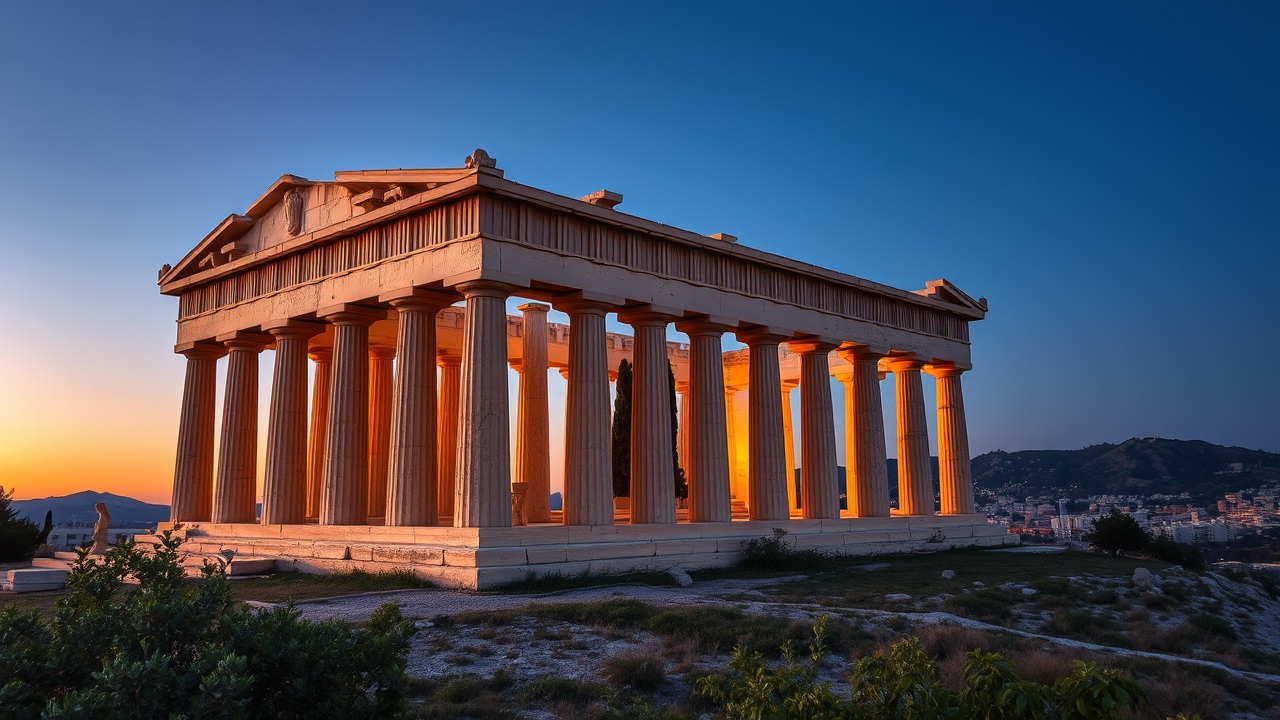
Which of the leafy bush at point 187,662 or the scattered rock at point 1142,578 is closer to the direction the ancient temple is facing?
the leafy bush

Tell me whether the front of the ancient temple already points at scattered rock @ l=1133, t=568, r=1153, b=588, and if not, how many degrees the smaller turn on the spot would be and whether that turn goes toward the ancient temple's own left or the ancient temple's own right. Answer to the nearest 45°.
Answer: approximately 135° to the ancient temple's own left

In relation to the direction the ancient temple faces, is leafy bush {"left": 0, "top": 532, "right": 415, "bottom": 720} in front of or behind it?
in front

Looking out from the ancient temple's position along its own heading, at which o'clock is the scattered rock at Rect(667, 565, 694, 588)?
The scattered rock is roughly at 9 o'clock from the ancient temple.

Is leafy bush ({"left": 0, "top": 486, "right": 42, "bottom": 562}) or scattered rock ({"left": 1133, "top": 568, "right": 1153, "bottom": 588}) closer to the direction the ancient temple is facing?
the leafy bush

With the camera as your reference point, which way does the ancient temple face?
facing the viewer and to the left of the viewer
